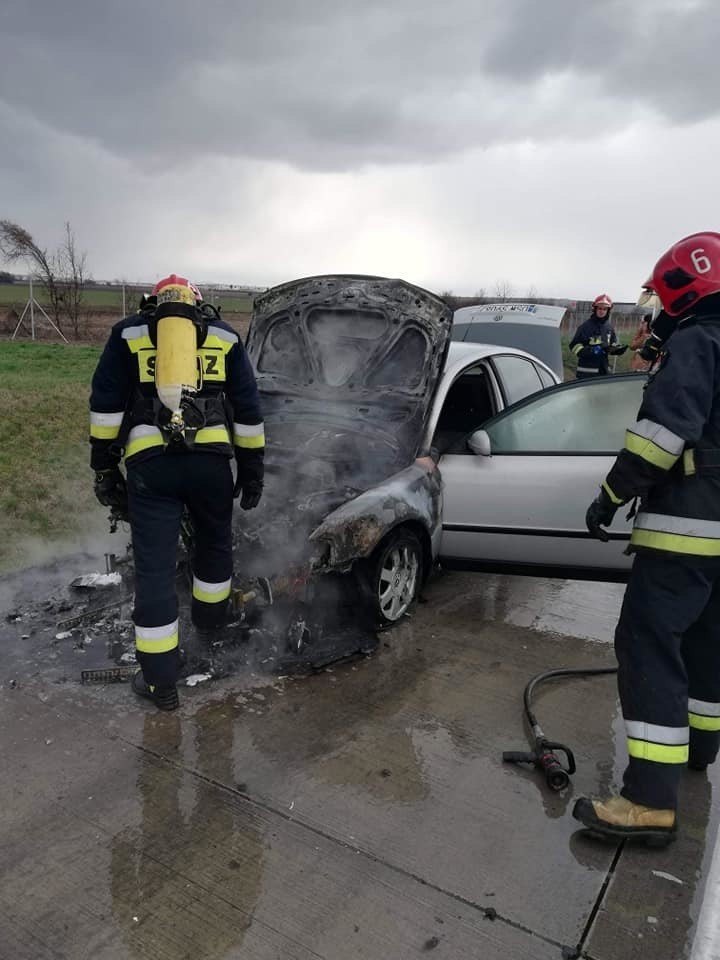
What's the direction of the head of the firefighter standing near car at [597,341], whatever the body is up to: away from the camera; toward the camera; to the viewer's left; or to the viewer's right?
toward the camera

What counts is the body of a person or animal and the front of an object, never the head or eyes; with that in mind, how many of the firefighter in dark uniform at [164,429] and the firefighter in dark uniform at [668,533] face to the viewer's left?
1

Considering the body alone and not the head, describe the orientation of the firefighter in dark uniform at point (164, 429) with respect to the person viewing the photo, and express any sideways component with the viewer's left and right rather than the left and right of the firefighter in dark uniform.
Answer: facing away from the viewer

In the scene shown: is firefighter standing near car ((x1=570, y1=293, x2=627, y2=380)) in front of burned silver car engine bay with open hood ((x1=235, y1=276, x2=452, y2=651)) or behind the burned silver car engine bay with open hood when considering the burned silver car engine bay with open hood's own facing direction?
behind

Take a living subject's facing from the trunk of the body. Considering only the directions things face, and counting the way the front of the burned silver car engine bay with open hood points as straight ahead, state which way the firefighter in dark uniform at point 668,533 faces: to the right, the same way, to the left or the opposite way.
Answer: to the right

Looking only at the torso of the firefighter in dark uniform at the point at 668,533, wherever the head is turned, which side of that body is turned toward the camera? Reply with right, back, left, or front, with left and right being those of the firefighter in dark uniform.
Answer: left

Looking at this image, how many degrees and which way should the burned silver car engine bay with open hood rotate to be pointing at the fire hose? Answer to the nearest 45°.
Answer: approximately 90° to its left

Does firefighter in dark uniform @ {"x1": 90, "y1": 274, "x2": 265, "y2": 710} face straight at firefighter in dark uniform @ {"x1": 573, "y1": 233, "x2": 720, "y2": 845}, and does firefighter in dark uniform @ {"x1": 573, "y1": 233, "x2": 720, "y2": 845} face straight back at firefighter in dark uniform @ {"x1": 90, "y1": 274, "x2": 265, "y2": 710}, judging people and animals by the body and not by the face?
no

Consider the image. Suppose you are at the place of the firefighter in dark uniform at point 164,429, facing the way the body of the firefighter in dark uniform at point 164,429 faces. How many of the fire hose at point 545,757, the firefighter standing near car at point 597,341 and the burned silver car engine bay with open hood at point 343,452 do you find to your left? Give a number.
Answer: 0

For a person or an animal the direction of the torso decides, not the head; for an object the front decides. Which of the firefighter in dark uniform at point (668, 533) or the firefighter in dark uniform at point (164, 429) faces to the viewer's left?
the firefighter in dark uniform at point (668, 533)

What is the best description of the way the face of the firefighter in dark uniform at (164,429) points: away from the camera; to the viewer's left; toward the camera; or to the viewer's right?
away from the camera

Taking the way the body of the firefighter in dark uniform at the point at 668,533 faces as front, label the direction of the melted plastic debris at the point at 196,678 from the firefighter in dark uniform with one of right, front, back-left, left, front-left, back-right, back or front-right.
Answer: front

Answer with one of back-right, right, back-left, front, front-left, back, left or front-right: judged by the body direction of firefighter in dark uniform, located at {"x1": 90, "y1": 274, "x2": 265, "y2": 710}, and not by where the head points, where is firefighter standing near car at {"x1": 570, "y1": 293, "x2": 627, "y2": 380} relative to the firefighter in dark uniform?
front-right

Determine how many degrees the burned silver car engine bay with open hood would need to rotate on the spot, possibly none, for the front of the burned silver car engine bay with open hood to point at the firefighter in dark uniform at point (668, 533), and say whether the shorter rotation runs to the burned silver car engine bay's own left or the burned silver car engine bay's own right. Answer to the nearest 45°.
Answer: approximately 90° to the burned silver car engine bay's own left

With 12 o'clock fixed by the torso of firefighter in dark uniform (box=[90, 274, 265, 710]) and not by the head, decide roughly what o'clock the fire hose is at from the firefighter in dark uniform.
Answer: The fire hose is roughly at 4 o'clock from the firefighter in dark uniform.

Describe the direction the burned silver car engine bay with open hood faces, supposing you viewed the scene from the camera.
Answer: facing the viewer and to the left of the viewer

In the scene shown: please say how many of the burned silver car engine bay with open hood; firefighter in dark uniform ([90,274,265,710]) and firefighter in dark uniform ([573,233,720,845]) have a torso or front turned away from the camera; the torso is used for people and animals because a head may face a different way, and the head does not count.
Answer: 1

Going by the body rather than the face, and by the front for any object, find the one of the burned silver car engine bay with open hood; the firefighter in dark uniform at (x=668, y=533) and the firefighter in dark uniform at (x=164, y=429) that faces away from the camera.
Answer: the firefighter in dark uniform at (x=164, y=429)

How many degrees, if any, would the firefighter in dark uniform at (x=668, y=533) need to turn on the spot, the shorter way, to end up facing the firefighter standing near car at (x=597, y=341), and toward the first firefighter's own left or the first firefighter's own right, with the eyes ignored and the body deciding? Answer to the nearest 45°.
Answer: approximately 90° to the first firefighter's own right

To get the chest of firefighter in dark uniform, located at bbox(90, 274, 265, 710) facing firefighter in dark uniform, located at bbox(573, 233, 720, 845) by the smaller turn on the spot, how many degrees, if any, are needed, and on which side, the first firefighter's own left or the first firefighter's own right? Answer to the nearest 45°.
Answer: approximately 135° to the first firefighter's own right
